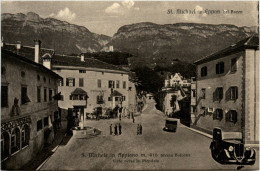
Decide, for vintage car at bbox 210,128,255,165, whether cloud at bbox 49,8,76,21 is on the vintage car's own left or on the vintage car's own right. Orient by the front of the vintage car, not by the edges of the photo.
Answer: on the vintage car's own right
